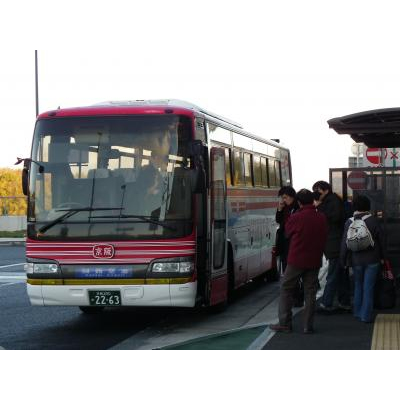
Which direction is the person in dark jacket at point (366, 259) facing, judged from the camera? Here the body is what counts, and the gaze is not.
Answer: away from the camera

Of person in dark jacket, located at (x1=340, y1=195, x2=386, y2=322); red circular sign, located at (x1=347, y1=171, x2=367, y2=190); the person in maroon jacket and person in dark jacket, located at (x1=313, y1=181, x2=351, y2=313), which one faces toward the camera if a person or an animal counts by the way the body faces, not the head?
the red circular sign

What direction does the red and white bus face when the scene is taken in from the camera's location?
facing the viewer and to the left of the viewer

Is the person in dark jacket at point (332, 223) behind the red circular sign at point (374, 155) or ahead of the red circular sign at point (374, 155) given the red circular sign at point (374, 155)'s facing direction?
ahead

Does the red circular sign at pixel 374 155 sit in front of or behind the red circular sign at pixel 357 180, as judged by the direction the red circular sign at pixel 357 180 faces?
behind

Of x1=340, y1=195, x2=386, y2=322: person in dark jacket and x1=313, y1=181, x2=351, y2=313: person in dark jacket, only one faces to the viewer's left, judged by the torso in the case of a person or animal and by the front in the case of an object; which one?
x1=313, y1=181, x2=351, y2=313: person in dark jacket

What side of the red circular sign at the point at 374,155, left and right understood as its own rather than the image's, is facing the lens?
front

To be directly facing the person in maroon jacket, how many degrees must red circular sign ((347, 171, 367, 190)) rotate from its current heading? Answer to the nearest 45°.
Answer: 0° — it already faces them

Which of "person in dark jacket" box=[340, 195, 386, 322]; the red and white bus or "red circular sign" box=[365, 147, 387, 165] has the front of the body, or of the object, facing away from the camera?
the person in dark jacket

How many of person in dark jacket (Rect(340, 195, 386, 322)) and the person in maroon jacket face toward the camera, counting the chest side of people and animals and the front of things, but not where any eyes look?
0

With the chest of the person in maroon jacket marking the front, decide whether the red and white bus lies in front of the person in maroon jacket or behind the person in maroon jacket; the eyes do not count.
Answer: in front

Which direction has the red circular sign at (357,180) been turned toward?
toward the camera

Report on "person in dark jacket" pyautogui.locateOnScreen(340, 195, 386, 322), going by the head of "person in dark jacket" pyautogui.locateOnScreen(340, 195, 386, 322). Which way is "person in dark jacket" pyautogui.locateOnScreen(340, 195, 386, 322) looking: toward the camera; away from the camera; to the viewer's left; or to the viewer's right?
away from the camera

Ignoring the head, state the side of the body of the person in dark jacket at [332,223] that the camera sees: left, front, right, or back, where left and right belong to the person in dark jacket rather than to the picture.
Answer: left

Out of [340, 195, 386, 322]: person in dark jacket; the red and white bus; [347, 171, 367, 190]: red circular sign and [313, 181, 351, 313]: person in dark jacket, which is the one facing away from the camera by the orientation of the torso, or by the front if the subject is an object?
[340, 195, 386, 322]: person in dark jacket

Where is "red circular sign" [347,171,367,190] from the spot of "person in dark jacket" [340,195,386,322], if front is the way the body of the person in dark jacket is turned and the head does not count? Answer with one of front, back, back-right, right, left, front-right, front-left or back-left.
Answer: front

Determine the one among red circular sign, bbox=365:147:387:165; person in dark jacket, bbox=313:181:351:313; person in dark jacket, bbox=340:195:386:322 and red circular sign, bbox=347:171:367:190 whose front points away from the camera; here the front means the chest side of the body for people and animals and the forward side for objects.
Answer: person in dark jacket, bbox=340:195:386:322
